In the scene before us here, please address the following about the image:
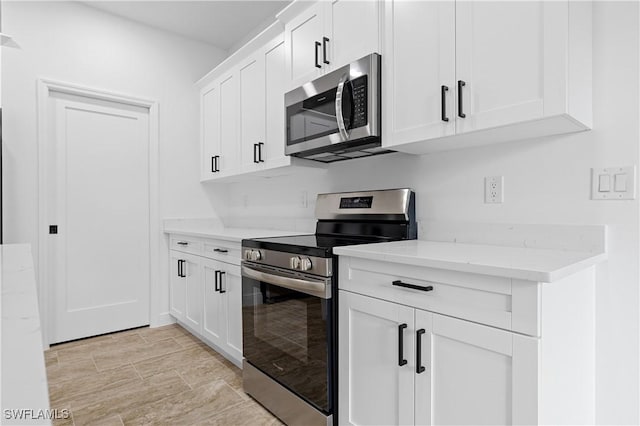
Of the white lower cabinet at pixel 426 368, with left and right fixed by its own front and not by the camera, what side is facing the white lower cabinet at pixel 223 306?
right

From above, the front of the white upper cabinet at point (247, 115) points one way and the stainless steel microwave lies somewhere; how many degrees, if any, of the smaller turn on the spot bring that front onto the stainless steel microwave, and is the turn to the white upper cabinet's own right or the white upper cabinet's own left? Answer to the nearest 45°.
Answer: approximately 90° to the white upper cabinet's own left

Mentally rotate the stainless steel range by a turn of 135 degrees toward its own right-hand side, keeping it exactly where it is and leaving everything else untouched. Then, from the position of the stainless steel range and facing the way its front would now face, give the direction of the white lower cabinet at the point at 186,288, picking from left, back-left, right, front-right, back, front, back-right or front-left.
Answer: front-left

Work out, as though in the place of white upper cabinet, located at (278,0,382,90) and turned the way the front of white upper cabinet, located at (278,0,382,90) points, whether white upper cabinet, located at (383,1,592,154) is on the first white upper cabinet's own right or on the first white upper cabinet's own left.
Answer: on the first white upper cabinet's own left

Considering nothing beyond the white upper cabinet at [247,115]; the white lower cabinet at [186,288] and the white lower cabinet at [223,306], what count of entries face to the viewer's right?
0

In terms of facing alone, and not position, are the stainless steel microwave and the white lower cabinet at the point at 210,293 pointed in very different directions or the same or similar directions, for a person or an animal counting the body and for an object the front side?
same or similar directions

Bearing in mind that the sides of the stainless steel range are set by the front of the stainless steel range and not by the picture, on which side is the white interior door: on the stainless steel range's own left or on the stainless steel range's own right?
on the stainless steel range's own right

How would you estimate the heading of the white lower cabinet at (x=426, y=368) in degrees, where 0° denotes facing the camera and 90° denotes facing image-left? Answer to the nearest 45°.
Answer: approximately 45°

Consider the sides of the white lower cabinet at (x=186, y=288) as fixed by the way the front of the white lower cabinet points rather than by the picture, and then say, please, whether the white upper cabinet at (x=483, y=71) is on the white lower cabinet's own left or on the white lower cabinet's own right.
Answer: on the white lower cabinet's own left

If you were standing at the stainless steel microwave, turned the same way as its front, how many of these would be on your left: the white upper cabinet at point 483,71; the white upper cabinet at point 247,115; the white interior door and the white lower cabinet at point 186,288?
1

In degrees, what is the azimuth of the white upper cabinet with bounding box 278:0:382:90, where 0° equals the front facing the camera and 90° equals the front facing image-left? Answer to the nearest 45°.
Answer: approximately 45°

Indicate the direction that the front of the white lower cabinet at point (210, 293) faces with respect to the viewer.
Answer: facing the viewer and to the left of the viewer

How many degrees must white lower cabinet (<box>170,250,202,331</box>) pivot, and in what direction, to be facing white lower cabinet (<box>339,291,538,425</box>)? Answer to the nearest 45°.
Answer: approximately 45° to its left

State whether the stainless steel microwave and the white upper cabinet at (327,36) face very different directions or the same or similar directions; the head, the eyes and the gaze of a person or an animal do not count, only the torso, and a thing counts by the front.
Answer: same or similar directions
